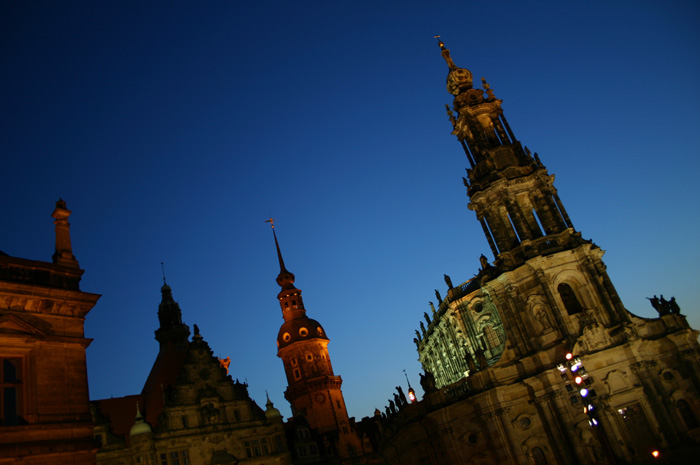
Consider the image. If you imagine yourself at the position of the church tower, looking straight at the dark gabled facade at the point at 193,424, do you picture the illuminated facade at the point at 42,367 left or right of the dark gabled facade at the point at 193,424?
left

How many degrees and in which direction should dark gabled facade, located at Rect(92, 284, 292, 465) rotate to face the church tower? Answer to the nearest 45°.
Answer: approximately 45° to its left

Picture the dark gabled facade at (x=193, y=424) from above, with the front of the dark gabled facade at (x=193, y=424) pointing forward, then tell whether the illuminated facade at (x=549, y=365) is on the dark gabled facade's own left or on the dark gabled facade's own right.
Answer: on the dark gabled facade's own left

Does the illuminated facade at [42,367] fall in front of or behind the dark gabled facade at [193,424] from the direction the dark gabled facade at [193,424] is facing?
in front

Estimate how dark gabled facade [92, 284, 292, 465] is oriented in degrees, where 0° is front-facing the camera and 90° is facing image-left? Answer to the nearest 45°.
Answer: approximately 0°
